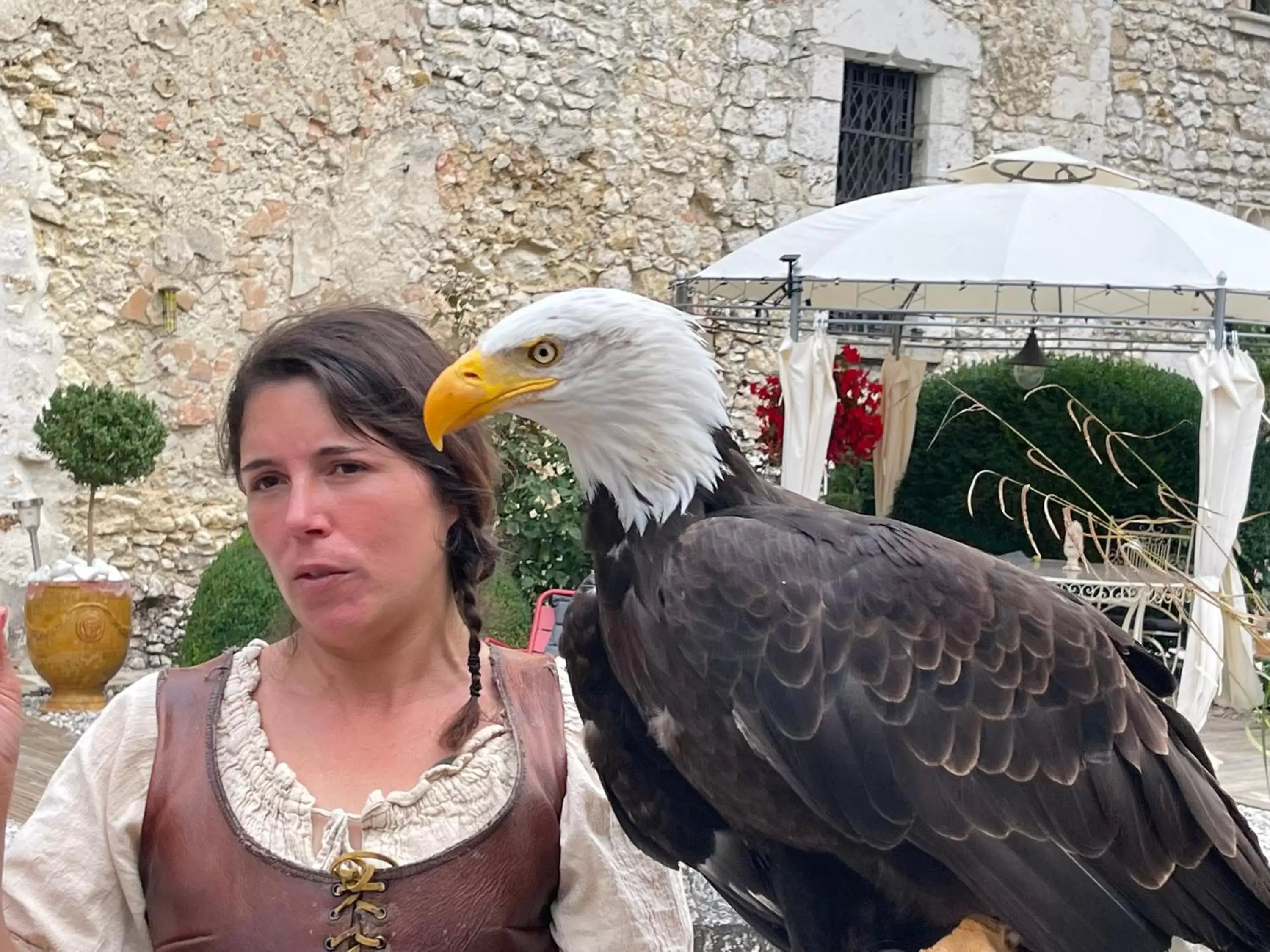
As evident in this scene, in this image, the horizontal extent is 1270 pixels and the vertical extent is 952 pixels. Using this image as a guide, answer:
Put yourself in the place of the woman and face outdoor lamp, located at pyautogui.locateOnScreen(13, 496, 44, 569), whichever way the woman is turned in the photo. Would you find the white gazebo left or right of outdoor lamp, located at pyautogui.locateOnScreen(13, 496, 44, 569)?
right

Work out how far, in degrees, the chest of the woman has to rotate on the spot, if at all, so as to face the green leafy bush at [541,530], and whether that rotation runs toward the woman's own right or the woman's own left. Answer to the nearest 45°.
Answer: approximately 180°

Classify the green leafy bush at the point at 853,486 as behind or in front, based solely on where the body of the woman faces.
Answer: behind

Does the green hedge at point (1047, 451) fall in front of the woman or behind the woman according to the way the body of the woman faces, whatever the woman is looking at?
behind

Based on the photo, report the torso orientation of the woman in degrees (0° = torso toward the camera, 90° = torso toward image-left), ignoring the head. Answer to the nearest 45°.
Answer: approximately 0°

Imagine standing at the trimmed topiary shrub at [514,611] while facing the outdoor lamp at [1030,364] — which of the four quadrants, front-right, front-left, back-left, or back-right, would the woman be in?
back-right

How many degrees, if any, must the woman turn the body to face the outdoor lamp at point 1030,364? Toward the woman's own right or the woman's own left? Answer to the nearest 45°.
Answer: approximately 135° to the woman's own left

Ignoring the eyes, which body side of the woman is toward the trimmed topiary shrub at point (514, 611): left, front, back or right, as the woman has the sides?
back

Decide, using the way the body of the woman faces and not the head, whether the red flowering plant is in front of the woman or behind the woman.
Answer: behind

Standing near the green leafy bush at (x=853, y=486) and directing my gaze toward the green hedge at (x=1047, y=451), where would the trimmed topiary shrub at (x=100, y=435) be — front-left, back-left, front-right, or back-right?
back-right

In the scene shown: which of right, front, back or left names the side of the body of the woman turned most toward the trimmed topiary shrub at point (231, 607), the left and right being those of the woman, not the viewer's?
back

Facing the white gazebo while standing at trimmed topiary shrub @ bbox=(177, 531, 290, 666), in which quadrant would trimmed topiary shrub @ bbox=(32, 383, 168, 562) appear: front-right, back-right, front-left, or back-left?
back-left

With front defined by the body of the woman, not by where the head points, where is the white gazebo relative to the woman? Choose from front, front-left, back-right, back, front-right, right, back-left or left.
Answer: back-left

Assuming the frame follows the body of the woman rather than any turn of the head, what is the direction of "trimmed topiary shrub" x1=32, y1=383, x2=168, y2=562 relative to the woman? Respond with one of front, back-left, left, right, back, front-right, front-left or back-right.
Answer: back

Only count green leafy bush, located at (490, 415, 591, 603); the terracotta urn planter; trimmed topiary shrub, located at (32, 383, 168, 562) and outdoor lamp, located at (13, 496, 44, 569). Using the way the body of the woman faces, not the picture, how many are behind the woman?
4
